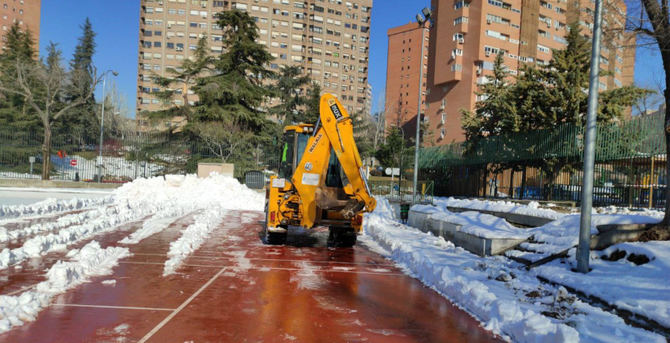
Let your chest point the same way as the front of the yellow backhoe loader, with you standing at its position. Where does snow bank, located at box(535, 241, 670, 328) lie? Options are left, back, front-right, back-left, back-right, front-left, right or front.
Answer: back-right

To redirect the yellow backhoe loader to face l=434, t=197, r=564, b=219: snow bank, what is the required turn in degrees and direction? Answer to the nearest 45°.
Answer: approximately 45° to its right

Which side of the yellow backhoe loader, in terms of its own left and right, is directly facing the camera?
back

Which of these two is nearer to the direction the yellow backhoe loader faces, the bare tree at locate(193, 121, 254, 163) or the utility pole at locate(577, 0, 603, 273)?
the bare tree

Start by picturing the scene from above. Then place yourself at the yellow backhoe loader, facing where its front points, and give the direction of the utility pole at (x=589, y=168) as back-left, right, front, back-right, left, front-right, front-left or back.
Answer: back-right

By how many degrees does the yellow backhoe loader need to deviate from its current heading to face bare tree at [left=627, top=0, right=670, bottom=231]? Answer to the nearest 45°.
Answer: approximately 135° to its right

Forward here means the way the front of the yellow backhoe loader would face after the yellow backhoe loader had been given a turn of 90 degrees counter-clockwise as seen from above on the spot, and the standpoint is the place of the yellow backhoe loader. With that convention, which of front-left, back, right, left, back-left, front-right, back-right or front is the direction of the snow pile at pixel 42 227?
front

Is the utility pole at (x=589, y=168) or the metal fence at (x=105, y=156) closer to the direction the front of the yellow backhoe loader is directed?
the metal fence

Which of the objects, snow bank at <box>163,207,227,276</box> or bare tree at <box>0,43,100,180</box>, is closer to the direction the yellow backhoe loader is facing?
the bare tree

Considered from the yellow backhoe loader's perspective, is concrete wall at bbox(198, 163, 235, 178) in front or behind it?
in front

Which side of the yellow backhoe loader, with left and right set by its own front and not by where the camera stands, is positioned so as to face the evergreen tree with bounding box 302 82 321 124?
front

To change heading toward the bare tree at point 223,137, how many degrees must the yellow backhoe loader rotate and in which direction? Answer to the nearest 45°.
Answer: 0° — it already faces it
